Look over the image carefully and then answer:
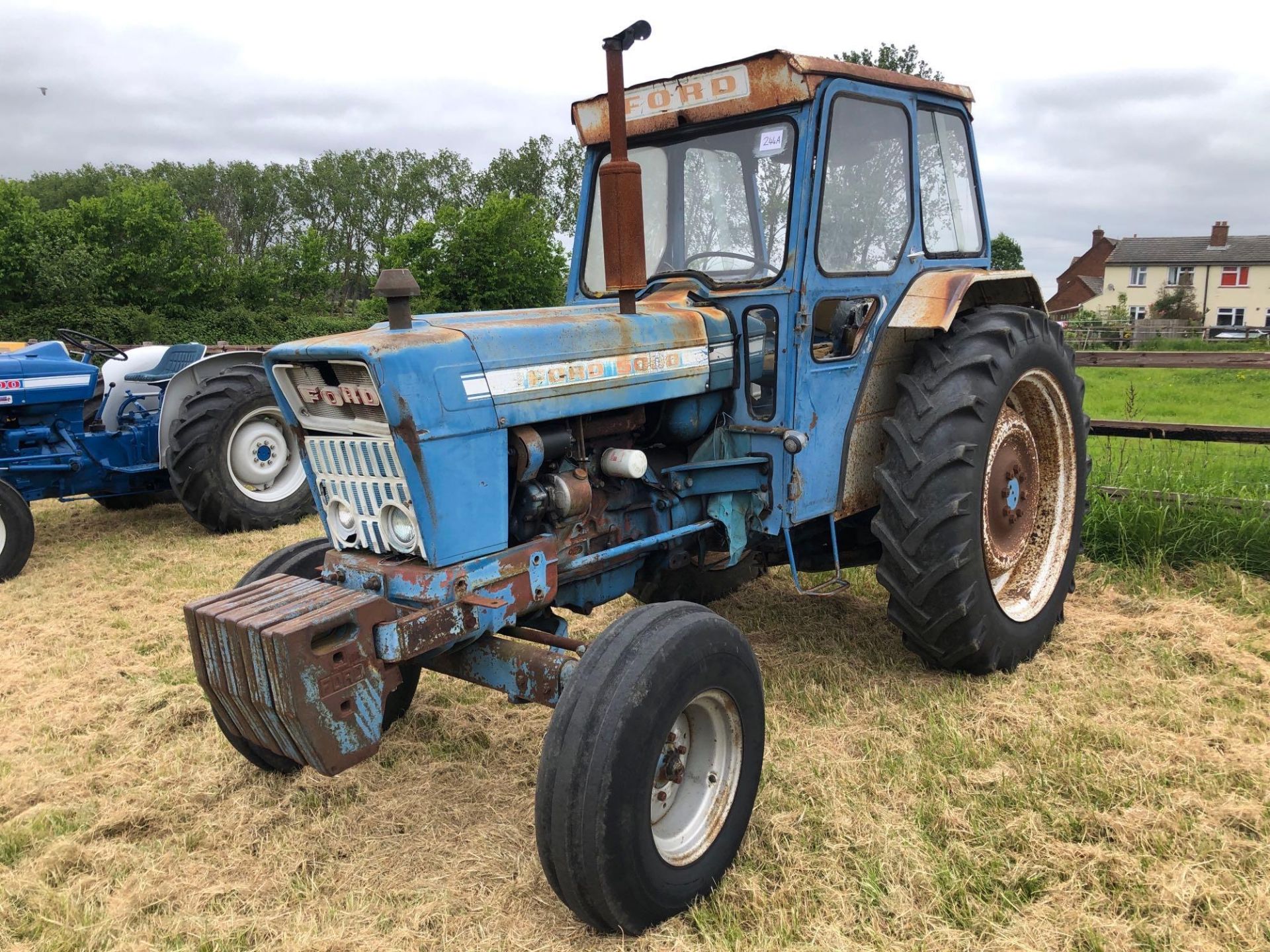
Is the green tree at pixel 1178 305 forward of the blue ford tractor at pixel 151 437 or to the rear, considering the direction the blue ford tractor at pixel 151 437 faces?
to the rear

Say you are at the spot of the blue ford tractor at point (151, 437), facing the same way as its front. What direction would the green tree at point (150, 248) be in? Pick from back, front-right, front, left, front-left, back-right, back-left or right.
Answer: back-right

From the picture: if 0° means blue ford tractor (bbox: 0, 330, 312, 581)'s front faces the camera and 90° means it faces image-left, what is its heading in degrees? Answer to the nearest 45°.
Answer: approximately 45°

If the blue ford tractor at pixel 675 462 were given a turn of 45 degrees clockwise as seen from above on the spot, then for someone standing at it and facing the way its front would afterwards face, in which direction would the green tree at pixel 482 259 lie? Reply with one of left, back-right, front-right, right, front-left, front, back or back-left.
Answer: right

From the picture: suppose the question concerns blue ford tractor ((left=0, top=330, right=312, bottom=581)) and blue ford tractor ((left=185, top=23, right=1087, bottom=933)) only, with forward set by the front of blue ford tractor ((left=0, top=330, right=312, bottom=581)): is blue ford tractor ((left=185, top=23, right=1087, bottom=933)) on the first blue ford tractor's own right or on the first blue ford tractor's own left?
on the first blue ford tractor's own left

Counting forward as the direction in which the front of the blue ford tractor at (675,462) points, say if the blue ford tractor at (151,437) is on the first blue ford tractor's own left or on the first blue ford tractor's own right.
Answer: on the first blue ford tractor's own right

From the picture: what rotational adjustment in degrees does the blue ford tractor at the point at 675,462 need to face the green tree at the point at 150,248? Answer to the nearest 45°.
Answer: approximately 90° to its right

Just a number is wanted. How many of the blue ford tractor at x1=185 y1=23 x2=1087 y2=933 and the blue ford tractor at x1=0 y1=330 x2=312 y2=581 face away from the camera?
0

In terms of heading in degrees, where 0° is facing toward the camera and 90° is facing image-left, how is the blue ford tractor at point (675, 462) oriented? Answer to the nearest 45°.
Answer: approximately 45°

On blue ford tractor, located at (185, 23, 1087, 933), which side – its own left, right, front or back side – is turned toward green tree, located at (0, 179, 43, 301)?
right

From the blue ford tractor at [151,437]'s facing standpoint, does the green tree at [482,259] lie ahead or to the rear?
to the rear
